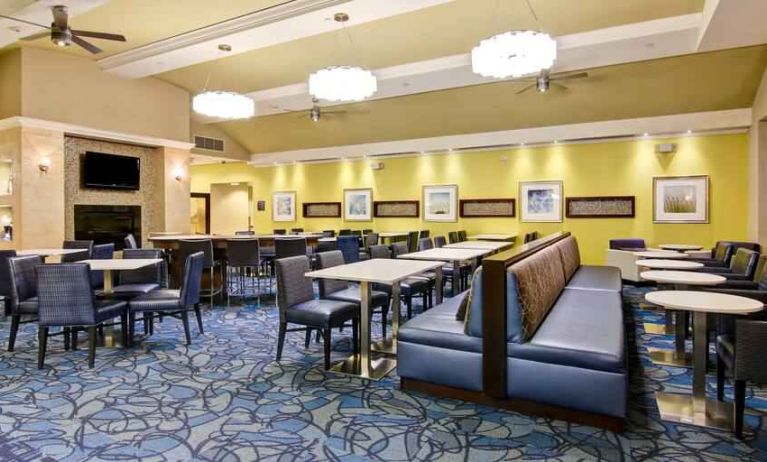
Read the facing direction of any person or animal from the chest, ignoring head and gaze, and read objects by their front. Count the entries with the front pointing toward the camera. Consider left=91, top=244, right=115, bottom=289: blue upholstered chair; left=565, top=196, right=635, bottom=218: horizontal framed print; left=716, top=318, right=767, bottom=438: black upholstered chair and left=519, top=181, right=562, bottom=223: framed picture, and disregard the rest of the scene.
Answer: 3

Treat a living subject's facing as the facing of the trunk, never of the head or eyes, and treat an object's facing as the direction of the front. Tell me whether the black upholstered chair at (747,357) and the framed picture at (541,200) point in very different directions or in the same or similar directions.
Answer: very different directions

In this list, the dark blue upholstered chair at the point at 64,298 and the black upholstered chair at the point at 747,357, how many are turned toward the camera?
0

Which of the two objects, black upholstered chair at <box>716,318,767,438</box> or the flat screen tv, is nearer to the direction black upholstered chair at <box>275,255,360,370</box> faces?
the black upholstered chair

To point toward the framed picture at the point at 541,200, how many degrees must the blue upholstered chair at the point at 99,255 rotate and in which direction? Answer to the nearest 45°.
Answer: approximately 90° to its left

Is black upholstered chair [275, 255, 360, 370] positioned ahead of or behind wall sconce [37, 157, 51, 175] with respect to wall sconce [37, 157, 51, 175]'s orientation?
ahead

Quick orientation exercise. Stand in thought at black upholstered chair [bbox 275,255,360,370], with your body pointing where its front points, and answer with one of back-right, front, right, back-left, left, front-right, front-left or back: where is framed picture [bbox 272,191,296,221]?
back-left

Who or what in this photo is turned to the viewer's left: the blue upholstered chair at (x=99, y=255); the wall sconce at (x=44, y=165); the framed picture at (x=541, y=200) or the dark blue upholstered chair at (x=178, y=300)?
the dark blue upholstered chair at (x=178, y=300)

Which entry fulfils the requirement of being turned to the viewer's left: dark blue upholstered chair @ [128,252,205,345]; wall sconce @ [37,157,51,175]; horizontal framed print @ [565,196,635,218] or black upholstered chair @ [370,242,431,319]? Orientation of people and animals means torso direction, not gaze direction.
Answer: dark blue upholstered chair @ [128,252,205,345]

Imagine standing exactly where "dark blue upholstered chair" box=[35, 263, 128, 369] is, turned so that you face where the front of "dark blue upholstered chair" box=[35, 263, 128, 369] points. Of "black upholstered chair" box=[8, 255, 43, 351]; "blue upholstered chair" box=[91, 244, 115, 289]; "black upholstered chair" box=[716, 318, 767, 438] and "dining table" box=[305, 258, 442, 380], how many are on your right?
2

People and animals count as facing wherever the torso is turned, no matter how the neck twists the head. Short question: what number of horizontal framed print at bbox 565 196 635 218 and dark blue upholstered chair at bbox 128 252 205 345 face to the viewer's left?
1

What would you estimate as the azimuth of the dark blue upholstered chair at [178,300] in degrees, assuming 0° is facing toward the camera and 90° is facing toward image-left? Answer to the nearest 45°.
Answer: approximately 90°

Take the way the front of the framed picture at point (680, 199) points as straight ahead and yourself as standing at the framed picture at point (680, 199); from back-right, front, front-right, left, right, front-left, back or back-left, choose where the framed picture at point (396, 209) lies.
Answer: right

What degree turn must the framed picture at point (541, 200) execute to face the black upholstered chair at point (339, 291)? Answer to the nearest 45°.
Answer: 0° — it already faces it

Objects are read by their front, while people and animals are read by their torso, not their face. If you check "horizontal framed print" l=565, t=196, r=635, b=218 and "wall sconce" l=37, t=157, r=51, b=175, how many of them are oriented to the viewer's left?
0

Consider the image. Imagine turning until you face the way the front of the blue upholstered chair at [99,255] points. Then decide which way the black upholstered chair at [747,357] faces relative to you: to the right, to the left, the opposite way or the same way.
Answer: the opposite way
